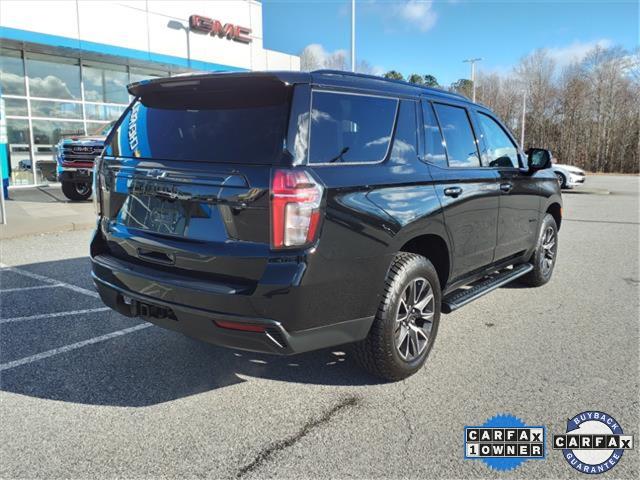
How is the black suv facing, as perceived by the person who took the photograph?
facing away from the viewer and to the right of the viewer

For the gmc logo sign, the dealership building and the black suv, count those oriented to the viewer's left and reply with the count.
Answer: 0

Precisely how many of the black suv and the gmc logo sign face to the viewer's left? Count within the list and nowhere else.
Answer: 0

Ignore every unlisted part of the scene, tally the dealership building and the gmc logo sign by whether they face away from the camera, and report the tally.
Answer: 0

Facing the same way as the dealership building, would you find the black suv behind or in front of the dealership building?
in front

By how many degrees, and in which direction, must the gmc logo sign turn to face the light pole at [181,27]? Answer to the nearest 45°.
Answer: approximately 90° to its right

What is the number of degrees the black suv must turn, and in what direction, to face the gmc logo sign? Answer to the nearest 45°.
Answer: approximately 45° to its left

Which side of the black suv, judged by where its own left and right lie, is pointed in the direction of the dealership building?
left
